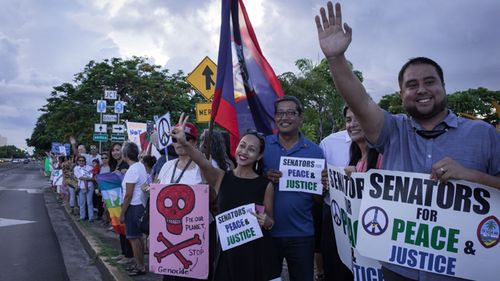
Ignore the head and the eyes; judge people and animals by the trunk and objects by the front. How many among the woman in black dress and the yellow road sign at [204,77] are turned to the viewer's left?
0

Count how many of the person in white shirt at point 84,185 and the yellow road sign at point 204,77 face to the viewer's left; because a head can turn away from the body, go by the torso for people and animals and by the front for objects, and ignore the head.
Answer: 0

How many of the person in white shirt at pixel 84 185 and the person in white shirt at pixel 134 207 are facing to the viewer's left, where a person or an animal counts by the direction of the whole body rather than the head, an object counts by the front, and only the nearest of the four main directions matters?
1

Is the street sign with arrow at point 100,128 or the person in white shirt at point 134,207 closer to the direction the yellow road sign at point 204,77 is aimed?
the person in white shirt

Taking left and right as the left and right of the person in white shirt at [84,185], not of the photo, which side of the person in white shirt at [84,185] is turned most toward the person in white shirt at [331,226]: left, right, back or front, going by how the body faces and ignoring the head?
front

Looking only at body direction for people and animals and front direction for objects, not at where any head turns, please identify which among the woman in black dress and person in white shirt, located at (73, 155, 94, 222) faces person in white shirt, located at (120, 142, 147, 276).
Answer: person in white shirt, located at (73, 155, 94, 222)

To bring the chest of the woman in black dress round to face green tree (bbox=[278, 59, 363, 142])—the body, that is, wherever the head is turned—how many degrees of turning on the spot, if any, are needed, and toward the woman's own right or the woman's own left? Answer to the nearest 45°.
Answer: approximately 180°

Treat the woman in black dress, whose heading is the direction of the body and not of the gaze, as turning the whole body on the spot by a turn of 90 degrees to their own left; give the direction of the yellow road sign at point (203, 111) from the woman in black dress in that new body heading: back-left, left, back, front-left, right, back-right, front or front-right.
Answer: left

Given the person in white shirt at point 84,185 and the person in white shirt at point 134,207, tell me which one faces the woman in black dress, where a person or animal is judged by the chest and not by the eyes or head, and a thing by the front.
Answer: the person in white shirt at point 84,185

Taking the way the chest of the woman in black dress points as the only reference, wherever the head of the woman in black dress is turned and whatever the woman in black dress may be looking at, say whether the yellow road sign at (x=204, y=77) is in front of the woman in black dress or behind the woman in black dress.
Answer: behind

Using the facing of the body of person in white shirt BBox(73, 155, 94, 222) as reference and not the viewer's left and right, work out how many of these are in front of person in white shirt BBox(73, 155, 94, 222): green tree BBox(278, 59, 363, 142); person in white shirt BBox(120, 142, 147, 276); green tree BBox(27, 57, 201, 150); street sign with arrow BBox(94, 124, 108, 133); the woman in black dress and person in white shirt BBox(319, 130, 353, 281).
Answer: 3

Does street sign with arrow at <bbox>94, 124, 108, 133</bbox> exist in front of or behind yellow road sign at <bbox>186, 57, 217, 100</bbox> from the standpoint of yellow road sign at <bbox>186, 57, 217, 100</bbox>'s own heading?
behind

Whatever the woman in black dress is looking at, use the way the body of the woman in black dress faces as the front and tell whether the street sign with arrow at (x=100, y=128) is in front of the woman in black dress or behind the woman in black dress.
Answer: behind

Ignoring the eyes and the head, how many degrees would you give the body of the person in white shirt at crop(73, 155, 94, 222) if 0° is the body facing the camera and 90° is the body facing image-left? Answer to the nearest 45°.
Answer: approximately 0°
